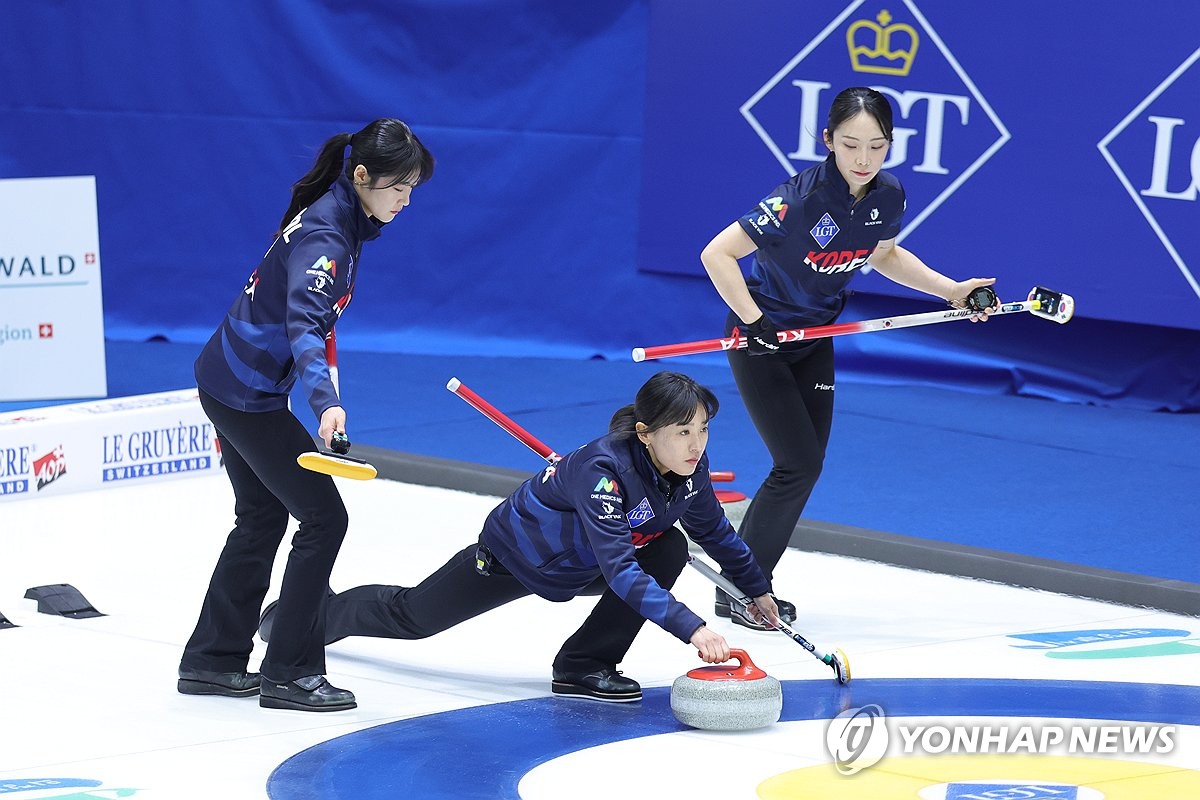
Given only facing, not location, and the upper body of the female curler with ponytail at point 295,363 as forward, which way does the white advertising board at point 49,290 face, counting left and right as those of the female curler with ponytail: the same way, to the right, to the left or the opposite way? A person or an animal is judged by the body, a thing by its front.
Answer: to the right

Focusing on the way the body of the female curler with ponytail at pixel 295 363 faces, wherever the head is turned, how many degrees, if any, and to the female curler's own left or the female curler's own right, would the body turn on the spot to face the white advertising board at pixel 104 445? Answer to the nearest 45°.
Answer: approximately 90° to the female curler's own left

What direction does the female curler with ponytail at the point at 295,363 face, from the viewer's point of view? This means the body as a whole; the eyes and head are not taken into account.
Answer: to the viewer's right

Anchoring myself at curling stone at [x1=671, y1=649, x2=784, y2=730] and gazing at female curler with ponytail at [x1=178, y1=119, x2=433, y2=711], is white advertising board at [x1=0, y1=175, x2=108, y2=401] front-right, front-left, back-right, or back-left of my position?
front-right

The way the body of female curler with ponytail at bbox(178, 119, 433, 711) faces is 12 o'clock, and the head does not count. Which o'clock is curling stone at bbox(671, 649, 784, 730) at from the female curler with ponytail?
The curling stone is roughly at 12 o'clock from the female curler with ponytail.

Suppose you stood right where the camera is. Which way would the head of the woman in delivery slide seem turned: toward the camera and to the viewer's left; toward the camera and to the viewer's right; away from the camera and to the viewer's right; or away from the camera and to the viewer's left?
toward the camera and to the viewer's right

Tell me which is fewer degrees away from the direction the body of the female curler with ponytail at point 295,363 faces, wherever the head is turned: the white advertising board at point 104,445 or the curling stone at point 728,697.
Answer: the curling stone

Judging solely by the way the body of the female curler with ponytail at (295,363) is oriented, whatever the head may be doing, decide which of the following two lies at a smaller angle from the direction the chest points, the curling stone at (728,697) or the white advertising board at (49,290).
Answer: the curling stone

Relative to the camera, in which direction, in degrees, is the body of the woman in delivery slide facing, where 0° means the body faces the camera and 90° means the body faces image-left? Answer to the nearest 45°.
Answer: approximately 315°

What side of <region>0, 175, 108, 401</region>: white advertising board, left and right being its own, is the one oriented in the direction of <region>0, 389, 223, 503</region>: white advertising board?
front

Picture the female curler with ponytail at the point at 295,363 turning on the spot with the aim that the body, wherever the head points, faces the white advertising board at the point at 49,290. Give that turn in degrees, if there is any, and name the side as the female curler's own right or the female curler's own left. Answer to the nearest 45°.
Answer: approximately 90° to the female curler's own left

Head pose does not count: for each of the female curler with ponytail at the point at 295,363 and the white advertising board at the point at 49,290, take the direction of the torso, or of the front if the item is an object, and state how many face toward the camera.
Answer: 1

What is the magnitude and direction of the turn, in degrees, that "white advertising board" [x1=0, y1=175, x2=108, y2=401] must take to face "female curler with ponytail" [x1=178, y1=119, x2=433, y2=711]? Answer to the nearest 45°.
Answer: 0° — it already faces them
